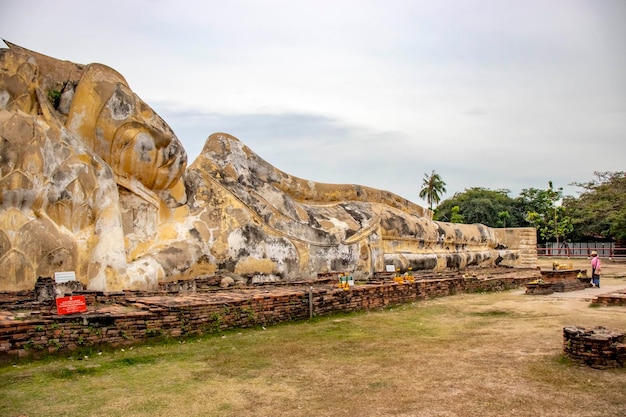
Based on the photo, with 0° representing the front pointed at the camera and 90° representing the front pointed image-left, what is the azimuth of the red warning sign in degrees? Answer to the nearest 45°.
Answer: approximately 0°

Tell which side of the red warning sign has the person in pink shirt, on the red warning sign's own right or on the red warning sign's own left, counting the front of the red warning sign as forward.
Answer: on the red warning sign's own left

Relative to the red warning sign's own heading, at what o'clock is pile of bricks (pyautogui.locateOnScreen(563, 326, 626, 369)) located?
The pile of bricks is roughly at 10 o'clock from the red warning sign.

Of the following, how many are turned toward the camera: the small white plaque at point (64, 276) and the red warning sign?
2

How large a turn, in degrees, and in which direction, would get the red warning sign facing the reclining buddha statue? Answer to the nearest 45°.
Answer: approximately 180°

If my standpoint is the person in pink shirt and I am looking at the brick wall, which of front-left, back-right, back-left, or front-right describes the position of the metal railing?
back-right

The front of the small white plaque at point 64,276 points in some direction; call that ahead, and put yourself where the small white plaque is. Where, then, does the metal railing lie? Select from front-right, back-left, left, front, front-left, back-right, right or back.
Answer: back-left

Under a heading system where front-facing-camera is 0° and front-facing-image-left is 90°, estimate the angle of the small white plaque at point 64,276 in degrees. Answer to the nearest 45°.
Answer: approximately 0°

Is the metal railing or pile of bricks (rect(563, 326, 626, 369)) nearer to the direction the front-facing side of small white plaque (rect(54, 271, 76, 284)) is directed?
the pile of bricks
